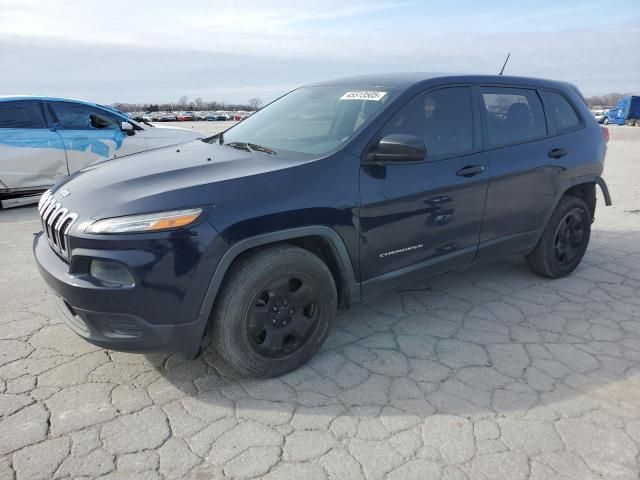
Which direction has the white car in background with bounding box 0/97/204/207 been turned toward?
to the viewer's right

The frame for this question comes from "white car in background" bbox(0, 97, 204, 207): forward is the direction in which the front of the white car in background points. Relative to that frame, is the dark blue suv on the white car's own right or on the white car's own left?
on the white car's own right

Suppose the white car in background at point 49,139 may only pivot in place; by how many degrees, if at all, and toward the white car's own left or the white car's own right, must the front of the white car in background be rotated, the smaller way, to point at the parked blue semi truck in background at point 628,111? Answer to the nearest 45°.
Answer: approximately 45° to the white car's own left

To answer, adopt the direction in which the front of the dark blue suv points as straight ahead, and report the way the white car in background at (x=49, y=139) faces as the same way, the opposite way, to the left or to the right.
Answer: the opposite way

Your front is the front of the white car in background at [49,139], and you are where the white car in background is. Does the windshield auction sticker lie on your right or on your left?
on your right

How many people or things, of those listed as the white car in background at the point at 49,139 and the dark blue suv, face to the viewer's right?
1

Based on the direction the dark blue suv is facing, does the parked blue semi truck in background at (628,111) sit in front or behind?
behind

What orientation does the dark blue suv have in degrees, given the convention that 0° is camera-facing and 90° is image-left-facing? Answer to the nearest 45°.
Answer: approximately 45°
